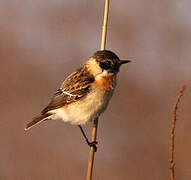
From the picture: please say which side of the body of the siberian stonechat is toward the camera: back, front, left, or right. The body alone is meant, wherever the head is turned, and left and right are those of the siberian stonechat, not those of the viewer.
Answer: right
